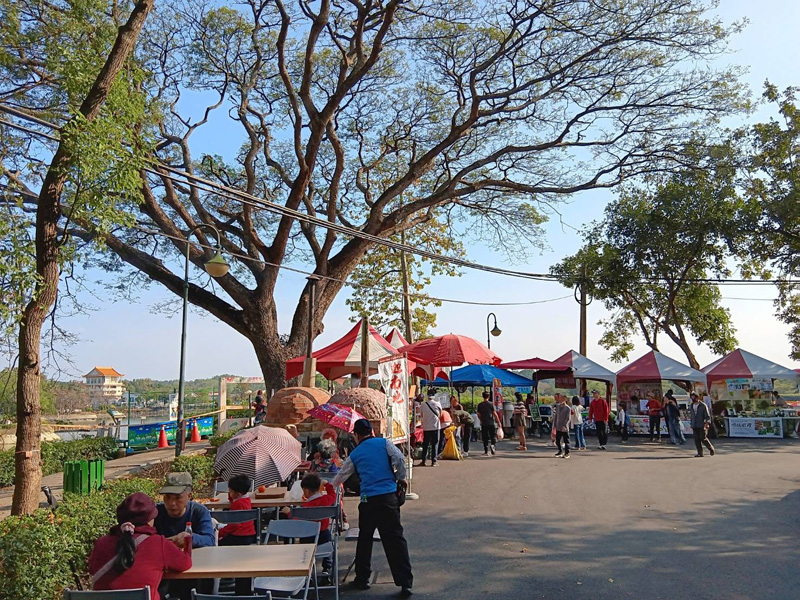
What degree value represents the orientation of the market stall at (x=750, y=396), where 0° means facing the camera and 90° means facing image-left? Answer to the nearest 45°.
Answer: approximately 0°

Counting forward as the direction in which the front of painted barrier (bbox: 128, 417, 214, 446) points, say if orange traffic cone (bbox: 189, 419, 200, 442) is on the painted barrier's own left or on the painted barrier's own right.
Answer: on the painted barrier's own left

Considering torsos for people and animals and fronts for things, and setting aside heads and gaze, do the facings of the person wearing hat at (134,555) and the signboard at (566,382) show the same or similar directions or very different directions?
very different directions

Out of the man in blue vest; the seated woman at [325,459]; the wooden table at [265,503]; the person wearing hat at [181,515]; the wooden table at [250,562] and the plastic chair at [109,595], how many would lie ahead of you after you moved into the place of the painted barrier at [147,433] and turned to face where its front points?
6

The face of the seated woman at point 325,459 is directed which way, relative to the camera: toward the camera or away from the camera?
toward the camera

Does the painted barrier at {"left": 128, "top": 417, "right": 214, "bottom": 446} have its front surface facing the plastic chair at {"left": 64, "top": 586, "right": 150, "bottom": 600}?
yes

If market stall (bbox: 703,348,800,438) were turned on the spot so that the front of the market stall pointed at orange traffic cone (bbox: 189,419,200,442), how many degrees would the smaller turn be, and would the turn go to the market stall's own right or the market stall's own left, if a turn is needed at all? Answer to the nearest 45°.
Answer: approximately 90° to the market stall's own right

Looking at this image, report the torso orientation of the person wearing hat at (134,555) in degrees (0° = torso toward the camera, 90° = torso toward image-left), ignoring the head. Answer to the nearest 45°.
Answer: approximately 225°

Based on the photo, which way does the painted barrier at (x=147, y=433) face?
toward the camera

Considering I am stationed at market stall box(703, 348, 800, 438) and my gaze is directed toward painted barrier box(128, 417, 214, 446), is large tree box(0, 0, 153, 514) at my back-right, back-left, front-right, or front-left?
front-left

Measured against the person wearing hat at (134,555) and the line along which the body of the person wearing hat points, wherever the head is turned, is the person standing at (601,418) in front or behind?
in front

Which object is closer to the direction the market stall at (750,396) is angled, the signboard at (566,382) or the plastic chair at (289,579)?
the plastic chair

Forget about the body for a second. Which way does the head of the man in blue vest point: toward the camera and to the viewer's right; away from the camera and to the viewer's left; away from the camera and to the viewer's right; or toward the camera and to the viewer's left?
away from the camera and to the viewer's left
